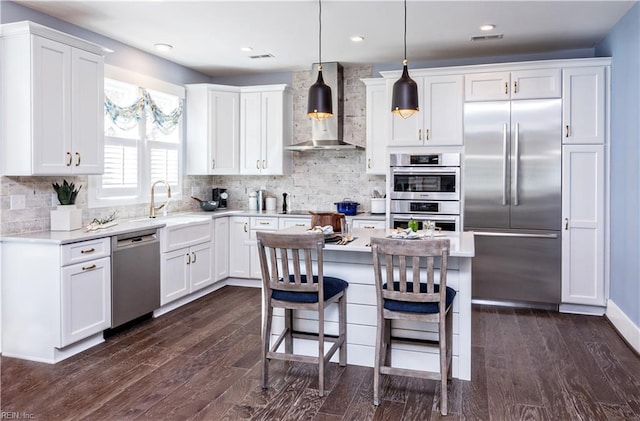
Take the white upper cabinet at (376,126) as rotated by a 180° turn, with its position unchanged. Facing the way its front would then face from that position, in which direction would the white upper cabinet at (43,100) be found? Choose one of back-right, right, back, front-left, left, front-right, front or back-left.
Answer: back-left

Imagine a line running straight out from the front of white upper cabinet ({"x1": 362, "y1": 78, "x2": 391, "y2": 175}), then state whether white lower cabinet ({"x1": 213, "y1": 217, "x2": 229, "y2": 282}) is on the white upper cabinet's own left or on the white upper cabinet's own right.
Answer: on the white upper cabinet's own right

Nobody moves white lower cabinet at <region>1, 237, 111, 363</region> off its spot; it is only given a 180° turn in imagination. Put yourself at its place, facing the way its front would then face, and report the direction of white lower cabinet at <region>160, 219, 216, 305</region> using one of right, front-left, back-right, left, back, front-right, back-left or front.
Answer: right

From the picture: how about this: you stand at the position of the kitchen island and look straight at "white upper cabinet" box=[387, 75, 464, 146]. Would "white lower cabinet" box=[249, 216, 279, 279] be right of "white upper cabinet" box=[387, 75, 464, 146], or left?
left

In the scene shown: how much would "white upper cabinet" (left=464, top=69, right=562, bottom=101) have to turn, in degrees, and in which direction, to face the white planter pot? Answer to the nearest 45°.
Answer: approximately 45° to its right

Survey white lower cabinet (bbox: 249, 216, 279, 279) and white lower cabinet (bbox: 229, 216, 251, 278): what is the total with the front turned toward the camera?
2
